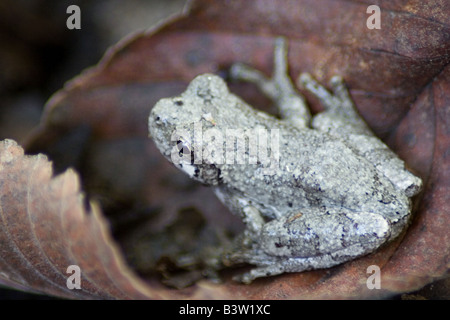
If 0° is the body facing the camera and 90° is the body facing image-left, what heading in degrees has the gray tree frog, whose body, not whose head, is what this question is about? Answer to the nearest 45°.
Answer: approximately 90°
